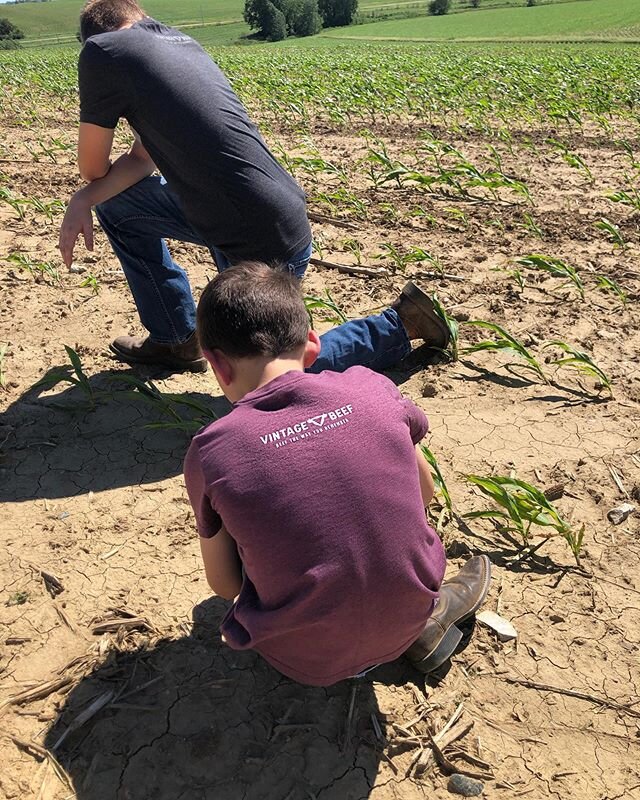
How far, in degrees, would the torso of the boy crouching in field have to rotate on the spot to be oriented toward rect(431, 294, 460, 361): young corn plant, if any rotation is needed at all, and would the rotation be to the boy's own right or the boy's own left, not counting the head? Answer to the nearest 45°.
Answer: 0° — they already face it

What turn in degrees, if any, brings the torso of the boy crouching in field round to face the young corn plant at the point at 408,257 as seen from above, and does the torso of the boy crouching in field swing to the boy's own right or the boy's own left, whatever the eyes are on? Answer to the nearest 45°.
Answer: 0° — they already face it

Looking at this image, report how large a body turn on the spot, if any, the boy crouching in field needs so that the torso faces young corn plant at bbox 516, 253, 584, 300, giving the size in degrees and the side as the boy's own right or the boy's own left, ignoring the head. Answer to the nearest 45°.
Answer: approximately 45° to the boy's own right

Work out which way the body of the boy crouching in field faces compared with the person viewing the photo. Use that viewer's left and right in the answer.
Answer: facing away from the viewer

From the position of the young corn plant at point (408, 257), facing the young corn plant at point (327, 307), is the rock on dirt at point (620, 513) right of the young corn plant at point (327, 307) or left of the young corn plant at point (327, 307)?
left

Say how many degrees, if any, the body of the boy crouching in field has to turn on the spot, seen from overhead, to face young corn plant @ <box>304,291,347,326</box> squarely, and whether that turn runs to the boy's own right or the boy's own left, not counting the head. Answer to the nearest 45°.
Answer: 0° — they already face it

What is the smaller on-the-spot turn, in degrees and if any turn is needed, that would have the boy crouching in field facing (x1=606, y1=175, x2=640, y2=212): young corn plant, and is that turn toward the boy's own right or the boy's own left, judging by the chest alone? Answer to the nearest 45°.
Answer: approximately 45° to the boy's own right

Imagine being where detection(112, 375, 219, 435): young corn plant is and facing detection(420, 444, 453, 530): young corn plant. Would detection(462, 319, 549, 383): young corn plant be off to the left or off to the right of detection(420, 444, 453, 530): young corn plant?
left

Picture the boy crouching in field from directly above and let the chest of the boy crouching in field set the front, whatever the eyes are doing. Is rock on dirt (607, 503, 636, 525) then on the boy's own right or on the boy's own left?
on the boy's own right

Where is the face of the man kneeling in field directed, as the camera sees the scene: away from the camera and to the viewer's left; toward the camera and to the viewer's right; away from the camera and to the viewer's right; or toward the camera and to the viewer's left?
away from the camera and to the viewer's left
